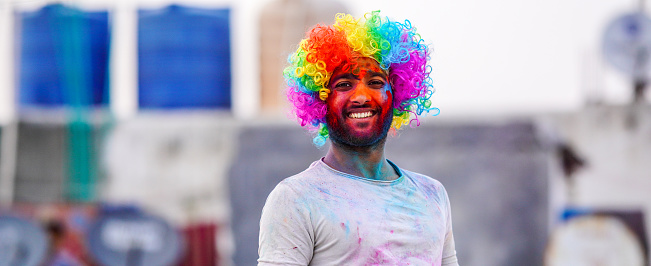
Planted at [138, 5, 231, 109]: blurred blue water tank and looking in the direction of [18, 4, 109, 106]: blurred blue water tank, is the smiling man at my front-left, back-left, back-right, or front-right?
back-left

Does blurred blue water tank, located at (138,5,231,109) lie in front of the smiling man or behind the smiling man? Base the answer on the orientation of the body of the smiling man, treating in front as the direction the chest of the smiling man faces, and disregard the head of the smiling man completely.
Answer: behind

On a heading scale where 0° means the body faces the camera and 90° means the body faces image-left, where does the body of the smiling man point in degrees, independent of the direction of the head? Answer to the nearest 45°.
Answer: approximately 315°

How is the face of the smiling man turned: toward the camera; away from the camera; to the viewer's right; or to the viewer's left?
toward the camera

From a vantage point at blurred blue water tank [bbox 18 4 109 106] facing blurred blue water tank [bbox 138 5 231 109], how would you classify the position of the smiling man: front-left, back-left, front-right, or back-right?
front-right

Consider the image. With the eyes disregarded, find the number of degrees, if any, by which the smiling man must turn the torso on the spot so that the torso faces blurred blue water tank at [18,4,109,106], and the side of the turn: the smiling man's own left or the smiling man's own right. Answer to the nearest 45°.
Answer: approximately 180°
